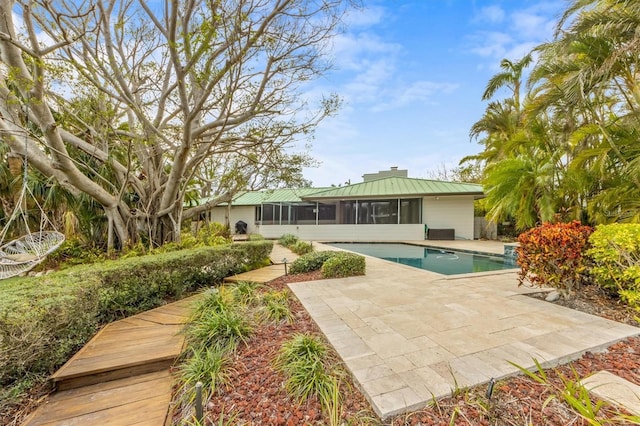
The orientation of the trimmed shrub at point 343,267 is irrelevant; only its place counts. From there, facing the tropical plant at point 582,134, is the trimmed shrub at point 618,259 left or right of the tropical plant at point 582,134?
right

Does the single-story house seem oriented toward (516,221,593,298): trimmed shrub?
yes

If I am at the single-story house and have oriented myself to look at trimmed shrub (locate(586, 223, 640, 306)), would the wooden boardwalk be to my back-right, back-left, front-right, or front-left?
front-right

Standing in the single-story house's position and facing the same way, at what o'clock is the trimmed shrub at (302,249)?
The trimmed shrub is roughly at 1 o'clock from the single-story house.

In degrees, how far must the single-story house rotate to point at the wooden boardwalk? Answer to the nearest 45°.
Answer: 0° — it already faces it

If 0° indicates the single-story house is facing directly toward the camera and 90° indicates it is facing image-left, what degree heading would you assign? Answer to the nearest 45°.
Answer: approximately 0°

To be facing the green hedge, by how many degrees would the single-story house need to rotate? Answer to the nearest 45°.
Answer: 0° — it already faces it

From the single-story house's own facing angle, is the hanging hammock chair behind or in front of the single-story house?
in front

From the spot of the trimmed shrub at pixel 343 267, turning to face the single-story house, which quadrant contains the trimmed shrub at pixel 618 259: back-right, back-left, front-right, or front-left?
back-right
